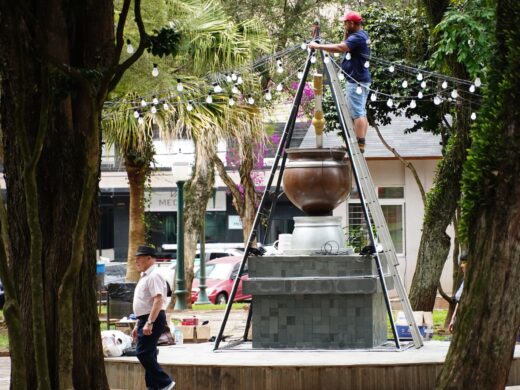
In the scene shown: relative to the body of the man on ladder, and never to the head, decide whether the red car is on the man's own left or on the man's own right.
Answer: on the man's own right

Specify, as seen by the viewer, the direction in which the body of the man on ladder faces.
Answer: to the viewer's left

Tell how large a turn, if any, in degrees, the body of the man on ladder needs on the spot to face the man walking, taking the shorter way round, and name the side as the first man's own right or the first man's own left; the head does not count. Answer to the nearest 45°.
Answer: approximately 45° to the first man's own left

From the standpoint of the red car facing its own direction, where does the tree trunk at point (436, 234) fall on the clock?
The tree trunk is roughly at 8 o'clock from the red car.

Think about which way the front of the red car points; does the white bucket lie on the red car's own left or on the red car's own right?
on the red car's own left

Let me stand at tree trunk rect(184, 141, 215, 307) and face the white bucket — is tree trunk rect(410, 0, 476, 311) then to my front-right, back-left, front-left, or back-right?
front-left

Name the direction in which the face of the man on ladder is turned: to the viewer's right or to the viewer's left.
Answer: to the viewer's left
